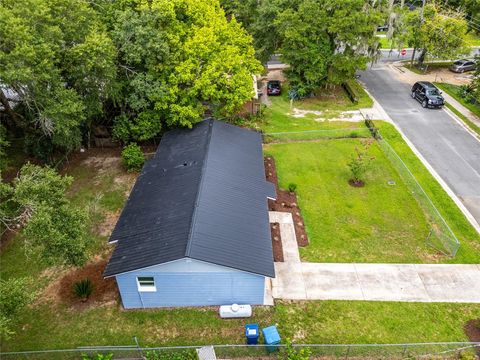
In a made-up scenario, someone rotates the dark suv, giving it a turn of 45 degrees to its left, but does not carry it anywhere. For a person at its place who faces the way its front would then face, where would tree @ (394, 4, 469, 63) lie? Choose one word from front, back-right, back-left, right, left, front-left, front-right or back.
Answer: left

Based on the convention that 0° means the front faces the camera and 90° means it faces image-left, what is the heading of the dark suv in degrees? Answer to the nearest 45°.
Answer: approximately 315°

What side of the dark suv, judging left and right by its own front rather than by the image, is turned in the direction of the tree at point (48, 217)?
right

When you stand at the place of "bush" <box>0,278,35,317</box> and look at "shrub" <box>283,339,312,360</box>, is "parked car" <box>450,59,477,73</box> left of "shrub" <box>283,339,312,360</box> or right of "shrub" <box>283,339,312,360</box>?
left

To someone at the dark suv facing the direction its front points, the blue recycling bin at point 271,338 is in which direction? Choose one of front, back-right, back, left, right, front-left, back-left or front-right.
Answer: front-right

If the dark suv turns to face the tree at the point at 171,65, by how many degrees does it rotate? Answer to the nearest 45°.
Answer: approximately 90° to its right

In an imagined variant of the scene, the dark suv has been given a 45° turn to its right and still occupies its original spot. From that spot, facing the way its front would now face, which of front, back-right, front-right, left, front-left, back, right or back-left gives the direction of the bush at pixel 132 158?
front-right

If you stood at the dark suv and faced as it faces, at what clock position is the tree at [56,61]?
The tree is roughly at 3 o'clock from the dark suv.

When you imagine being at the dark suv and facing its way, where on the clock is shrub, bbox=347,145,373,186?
The shrub is roughly at 2 o'clock from the dark suv.

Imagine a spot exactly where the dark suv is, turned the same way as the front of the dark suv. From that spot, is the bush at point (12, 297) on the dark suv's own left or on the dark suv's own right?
on the dark suv's own right

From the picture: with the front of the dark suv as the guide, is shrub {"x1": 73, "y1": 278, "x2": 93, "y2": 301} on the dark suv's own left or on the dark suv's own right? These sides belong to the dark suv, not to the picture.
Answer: on the dark suv's own right

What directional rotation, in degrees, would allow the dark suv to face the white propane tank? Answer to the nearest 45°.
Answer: approximately 45° to its right

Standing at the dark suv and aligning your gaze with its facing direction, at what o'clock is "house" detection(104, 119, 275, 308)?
The house is roughly at 2 o'clock from the dark suv.

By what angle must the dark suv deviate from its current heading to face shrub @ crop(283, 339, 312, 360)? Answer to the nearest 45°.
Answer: approximately 45° to its right

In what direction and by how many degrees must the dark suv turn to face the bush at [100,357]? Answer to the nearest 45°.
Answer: approximately 45° to its right

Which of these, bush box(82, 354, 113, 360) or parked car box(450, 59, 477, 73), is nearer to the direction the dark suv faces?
the bush

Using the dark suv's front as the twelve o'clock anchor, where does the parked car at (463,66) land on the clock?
The parked car is roughly at 8 o'clock from the dark suv.
